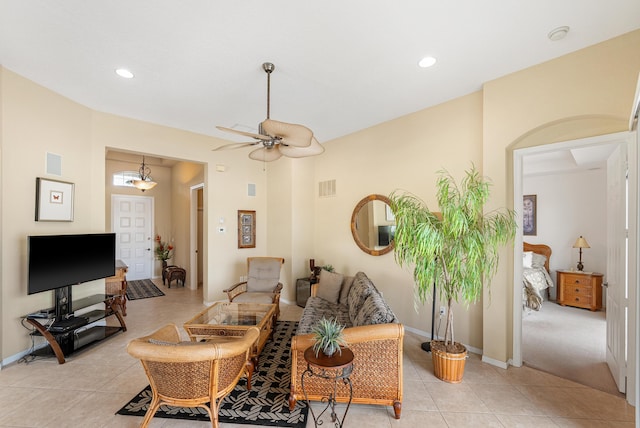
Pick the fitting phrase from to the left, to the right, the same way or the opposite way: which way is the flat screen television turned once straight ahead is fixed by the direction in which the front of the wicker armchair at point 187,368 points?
to the right

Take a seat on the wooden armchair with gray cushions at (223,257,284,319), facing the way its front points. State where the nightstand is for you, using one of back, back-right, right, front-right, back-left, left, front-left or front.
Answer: back-left

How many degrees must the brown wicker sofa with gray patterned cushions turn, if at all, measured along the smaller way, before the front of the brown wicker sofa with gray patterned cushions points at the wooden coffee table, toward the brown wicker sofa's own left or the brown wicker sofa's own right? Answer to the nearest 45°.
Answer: approximately 45° to the brown wicker sofa's own right

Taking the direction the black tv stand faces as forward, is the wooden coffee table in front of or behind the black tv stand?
in front

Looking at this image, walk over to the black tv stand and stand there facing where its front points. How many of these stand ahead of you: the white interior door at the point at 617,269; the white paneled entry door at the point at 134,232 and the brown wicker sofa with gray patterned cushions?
2

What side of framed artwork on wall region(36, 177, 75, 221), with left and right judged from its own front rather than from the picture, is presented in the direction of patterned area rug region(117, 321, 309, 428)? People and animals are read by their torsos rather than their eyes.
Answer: front

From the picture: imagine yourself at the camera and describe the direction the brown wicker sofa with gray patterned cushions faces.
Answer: facing to the left of the viewer

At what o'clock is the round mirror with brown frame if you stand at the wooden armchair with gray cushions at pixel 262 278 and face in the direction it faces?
The round mirror with brown frame is roughly at 8 o'clock from the wooden armchair with gray cushions.

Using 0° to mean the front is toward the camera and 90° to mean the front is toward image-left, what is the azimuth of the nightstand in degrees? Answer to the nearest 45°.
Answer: approximately 45°

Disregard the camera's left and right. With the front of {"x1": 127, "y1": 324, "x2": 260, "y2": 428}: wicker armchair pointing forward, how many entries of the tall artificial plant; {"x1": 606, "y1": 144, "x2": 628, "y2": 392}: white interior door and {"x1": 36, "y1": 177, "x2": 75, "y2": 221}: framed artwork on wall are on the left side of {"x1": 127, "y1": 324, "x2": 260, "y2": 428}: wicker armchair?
1
